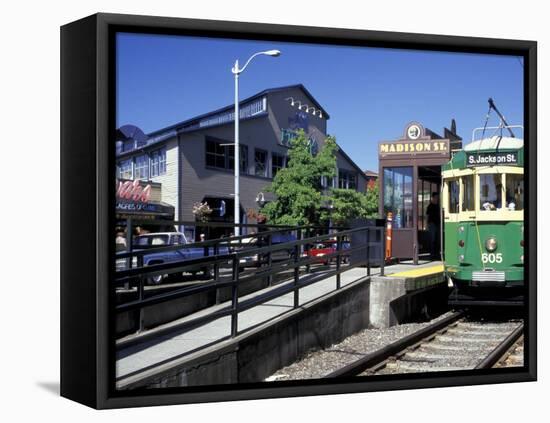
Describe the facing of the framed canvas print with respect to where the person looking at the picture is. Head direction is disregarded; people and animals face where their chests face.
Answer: facing the viewer and to the right of the viewer
